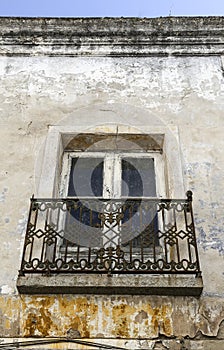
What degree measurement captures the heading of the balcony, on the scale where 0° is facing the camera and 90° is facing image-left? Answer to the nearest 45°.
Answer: approximately 0°
